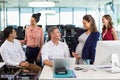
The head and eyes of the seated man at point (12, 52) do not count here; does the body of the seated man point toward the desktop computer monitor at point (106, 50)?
yes

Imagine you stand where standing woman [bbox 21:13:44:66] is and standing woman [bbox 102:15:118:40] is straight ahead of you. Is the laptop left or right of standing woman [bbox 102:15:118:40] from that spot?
right

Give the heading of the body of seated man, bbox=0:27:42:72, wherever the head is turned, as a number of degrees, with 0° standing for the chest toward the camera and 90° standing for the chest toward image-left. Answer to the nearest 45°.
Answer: approximately 315°

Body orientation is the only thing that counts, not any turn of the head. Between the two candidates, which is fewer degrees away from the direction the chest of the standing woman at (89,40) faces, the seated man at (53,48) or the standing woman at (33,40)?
the seated man

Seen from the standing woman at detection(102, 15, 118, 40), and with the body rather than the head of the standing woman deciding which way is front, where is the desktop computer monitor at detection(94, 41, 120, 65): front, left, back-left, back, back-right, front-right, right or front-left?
front-left

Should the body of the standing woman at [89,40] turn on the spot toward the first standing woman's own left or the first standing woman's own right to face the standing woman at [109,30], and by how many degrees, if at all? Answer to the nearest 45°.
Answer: approximately 180°

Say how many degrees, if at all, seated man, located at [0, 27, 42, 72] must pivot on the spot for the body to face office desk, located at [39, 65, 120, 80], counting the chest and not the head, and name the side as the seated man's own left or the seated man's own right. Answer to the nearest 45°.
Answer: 0° — they already face it
